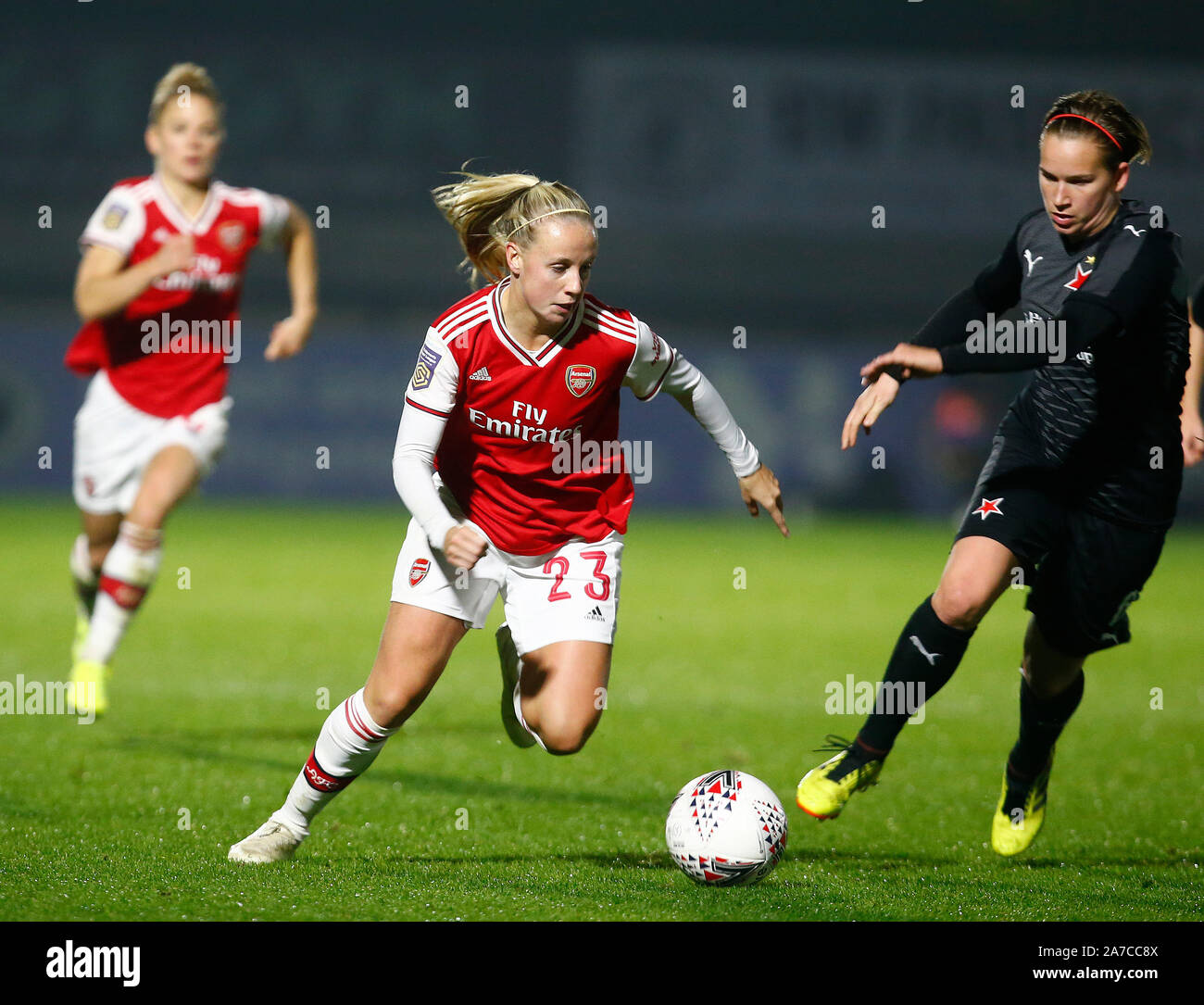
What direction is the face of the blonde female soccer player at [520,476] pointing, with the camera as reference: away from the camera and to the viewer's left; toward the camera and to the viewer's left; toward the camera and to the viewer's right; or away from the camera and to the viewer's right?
toward the camera and to the viewer's right

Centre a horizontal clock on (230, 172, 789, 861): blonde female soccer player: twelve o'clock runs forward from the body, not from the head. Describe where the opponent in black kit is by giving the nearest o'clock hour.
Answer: The opponent in black kit is roughly at 9 o'clock from the blonde female soccer player.

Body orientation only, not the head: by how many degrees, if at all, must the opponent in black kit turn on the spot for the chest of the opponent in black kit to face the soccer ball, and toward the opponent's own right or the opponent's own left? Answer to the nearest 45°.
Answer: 0° — they already face it

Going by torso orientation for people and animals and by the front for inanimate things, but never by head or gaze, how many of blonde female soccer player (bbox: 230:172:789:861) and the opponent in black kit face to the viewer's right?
0

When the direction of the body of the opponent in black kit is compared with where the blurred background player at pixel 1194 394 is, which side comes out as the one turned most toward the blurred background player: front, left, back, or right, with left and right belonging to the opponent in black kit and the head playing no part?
back

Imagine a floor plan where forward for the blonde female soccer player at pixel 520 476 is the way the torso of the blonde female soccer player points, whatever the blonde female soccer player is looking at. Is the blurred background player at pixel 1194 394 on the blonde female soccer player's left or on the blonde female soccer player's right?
on the blonde female soccer player's left

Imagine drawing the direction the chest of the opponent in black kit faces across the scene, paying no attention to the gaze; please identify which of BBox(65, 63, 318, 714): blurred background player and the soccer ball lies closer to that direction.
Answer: the soccer ball
